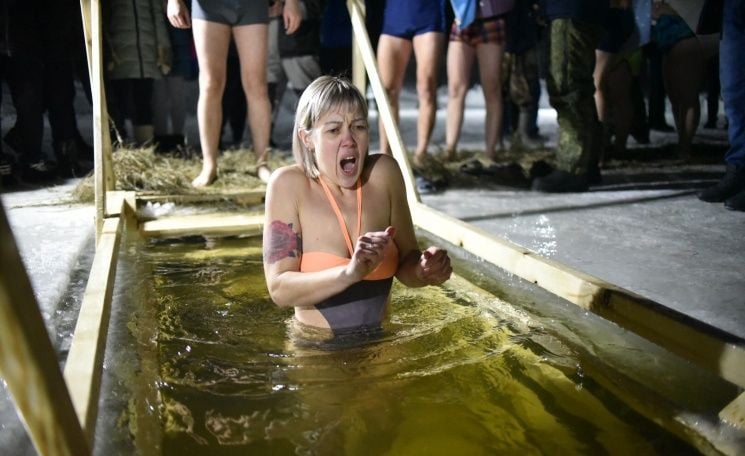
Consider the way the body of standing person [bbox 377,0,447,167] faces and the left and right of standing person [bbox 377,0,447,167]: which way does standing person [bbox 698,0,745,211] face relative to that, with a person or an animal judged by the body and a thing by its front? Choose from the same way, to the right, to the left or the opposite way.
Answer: to the right

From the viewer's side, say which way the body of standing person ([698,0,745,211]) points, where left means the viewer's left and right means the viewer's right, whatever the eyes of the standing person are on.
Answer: facing to the left of the viewer

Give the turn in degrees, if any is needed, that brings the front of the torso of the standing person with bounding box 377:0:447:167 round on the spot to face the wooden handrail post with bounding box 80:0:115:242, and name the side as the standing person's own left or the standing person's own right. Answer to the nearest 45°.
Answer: approximately 45° to the standing person's own right

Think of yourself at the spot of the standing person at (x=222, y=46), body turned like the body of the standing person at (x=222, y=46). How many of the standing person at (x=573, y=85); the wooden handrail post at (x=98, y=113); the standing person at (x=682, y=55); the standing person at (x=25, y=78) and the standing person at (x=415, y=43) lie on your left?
3

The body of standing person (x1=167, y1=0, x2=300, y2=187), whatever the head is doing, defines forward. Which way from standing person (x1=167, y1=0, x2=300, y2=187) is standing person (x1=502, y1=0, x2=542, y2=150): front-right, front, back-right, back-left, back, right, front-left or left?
back-left

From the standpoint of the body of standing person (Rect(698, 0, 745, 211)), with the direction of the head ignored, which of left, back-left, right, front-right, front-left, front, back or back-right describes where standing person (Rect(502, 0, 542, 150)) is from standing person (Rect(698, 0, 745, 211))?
front-right

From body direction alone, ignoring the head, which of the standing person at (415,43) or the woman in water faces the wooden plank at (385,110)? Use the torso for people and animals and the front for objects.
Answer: the standing person

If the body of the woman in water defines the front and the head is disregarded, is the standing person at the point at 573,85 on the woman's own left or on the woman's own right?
on the woman's own left

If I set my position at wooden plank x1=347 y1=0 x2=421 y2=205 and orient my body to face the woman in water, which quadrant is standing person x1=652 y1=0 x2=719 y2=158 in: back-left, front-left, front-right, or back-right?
back-left

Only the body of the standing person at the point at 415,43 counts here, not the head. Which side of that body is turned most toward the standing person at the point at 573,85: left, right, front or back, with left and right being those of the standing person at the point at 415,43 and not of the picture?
left

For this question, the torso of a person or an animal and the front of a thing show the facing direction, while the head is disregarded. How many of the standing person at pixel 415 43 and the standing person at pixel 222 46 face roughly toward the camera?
2

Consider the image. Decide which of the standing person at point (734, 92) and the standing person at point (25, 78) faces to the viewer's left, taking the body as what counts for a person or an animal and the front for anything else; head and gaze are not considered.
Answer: the standing person at point (734, 92)

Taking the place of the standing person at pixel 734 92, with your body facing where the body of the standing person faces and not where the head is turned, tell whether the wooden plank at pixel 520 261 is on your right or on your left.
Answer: on your left

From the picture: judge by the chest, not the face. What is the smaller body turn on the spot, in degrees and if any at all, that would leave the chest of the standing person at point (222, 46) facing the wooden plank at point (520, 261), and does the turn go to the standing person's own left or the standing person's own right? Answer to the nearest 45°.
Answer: approximately 45° to the standing person's own left
